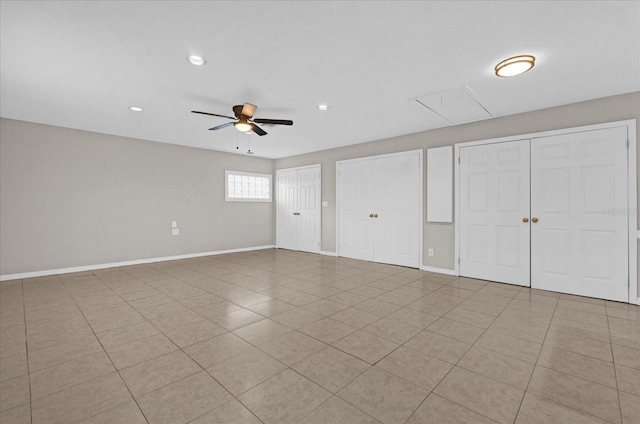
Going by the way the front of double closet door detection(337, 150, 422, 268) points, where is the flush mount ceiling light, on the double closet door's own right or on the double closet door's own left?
on the double closet door's own left

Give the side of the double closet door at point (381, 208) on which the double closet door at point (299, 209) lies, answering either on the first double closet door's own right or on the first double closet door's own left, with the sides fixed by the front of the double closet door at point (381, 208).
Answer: on the first double closet door's own right

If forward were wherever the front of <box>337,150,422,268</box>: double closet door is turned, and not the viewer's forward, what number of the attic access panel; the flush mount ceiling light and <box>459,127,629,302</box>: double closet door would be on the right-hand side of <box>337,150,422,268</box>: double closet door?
0

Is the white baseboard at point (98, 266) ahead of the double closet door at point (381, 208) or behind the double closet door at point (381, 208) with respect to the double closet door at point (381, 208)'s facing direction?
ahead

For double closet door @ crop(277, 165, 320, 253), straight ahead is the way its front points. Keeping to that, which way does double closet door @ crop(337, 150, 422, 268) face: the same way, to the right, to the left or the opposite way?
the same way

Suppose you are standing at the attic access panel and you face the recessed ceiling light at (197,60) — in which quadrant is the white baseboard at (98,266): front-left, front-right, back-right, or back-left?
front-right

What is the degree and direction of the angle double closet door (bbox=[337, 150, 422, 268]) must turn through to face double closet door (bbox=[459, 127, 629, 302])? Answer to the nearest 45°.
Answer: approximately 90° to its left

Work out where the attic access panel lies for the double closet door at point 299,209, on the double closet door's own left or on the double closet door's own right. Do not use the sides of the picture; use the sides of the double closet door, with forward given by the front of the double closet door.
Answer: on the double closet door's own left

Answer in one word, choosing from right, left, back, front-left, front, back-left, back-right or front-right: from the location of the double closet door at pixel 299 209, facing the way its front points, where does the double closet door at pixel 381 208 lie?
left

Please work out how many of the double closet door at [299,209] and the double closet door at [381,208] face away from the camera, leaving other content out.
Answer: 0

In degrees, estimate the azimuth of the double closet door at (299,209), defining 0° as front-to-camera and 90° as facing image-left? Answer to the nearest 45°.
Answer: approximately 45°

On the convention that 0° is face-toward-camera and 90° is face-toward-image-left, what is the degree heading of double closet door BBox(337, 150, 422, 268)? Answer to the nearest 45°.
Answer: approximately 45°

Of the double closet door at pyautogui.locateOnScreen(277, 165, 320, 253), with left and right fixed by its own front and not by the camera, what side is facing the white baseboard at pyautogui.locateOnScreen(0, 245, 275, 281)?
front

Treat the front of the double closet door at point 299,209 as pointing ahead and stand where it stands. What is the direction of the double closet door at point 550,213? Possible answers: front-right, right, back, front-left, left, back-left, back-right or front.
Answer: left

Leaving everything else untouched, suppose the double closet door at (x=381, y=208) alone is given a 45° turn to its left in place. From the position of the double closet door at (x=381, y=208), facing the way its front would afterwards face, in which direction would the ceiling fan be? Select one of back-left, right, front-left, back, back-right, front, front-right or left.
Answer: front-right

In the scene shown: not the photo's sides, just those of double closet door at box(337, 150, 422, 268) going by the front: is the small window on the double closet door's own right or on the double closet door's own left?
on the double closet door's own right
